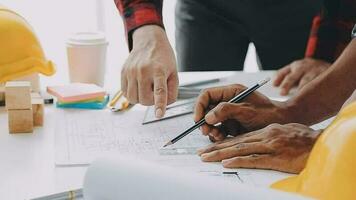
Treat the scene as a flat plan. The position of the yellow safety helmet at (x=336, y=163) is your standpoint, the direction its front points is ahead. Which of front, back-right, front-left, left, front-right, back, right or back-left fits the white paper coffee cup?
front-right

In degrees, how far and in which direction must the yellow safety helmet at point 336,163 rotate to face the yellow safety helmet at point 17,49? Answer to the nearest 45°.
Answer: approximately 45° to its right

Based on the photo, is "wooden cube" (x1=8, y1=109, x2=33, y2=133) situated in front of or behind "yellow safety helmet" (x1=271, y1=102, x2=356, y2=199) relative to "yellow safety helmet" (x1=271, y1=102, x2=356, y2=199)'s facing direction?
in front

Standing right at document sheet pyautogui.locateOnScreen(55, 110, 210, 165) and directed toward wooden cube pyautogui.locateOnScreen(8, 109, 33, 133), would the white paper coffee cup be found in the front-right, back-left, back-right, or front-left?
front-right

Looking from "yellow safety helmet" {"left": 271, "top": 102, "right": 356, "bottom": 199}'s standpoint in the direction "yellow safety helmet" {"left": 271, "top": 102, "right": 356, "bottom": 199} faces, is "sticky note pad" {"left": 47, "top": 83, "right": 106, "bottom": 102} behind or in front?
in front

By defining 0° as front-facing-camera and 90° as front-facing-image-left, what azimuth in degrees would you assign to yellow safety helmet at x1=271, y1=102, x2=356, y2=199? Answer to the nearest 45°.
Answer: approximately 90°

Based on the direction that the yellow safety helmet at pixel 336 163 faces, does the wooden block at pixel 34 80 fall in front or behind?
in front
